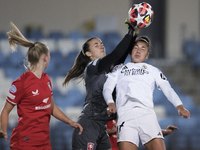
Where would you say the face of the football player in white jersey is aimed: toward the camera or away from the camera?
toward the camera

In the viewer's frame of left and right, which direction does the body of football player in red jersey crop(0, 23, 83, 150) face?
facing the viewer and to the right of the viewer

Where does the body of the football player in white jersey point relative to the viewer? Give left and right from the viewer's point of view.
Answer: facing the viewer

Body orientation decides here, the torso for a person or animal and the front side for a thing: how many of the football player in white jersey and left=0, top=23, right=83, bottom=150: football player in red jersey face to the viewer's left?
0

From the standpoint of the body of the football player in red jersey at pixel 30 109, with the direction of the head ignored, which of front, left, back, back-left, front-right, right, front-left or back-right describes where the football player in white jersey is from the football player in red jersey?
front-left

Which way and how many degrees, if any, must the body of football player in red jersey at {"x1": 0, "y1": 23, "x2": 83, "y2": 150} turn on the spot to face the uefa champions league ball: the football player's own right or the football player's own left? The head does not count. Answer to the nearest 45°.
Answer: approximately 45° to the football player's own left

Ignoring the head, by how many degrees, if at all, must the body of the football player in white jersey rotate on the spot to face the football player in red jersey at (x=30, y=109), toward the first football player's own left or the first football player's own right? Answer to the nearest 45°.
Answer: approximately 90° to the first football player's own right
